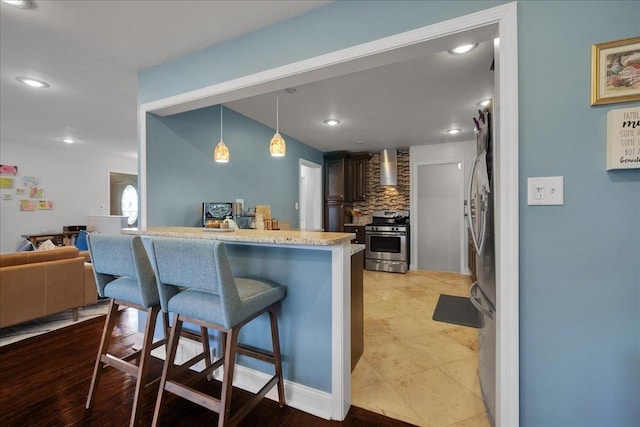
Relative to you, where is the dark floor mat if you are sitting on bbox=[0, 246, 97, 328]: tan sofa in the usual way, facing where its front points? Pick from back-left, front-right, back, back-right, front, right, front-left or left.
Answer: back

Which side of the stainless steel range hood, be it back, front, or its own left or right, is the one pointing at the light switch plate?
front

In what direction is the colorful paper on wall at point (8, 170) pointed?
toward the camera

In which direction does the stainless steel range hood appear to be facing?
toward the camera

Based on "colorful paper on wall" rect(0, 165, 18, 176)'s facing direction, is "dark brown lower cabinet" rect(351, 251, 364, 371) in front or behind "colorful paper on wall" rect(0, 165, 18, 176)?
in front

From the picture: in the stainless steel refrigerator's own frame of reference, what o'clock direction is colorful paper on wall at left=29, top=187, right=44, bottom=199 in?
The colorful paper on wall is roughly at 12 o'clock from the stainless steel refrigerator.

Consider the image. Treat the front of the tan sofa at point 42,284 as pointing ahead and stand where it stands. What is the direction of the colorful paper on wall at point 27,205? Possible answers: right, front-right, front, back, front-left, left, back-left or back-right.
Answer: front-right

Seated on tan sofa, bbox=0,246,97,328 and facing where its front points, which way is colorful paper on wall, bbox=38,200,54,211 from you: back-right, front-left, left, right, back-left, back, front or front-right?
front-right

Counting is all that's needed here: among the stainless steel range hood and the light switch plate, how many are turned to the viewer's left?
0

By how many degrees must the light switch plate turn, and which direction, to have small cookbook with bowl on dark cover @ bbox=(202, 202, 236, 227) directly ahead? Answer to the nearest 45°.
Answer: approximately 90° to its right

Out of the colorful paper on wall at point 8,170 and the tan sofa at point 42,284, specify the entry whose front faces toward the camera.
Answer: the colorful paper on wall

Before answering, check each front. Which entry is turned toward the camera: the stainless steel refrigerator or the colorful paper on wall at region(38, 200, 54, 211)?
the colorful paper on wall

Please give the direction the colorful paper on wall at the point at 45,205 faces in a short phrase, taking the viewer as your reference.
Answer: facing the viewer

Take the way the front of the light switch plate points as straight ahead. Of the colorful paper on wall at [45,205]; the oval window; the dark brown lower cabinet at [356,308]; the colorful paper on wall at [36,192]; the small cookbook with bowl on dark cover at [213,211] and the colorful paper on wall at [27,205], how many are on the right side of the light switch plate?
6

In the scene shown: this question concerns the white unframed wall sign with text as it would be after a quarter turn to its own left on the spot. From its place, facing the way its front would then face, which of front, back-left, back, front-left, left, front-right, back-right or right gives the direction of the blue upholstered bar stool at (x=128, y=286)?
back

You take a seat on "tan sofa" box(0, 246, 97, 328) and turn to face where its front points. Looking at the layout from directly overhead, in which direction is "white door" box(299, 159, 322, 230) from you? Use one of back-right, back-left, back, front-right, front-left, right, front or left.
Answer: back-right

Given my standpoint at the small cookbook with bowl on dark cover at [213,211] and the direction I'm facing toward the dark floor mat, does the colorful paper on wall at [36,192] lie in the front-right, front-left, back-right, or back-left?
back-left

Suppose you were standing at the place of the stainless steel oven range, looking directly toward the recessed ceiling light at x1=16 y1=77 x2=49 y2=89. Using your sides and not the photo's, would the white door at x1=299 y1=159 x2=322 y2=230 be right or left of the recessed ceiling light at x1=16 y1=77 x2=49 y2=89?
right
